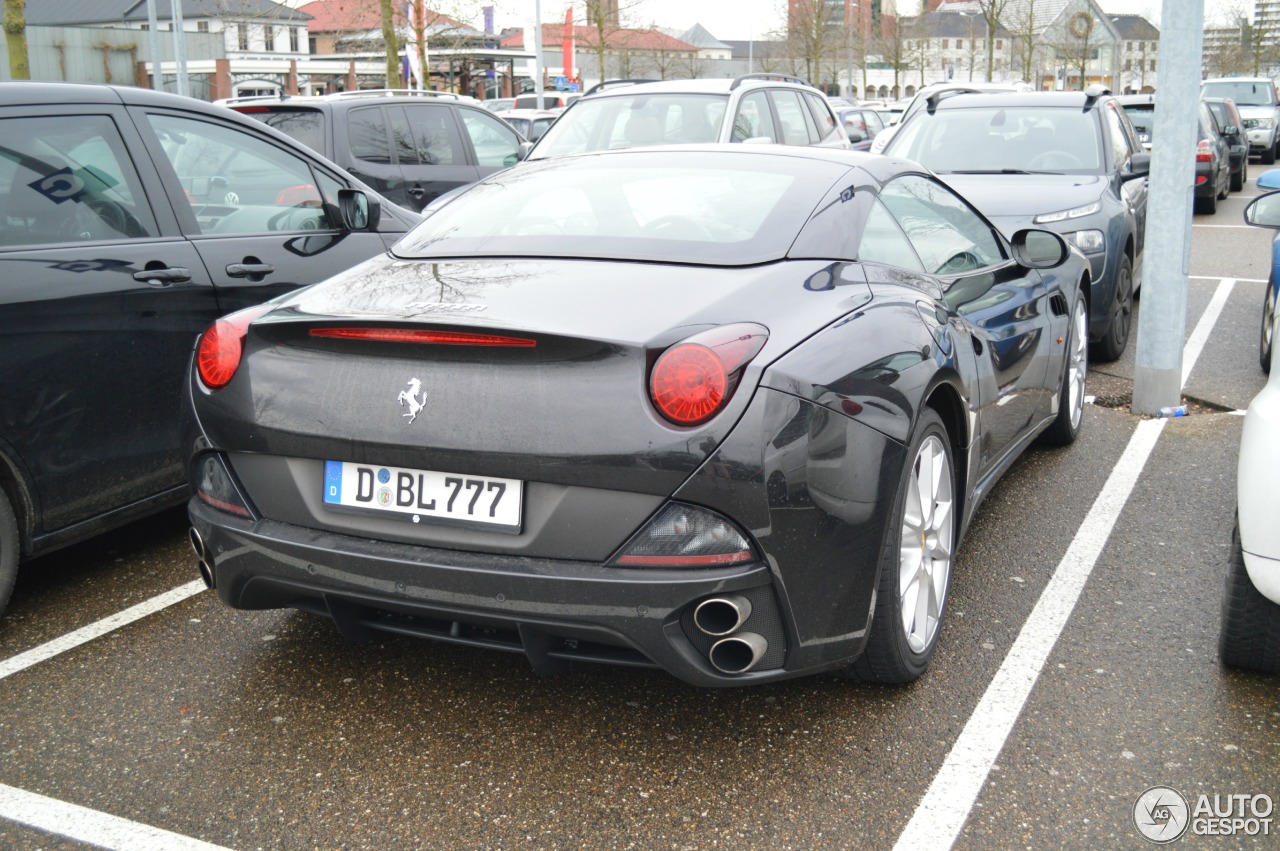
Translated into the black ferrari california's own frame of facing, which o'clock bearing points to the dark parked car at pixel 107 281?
The dark parked car is roughly at 9 o'clock from the black ferrari california.

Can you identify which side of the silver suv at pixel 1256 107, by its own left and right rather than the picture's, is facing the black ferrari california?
front

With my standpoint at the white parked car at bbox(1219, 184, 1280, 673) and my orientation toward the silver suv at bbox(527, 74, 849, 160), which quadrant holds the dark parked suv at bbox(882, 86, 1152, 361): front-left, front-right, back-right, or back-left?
front-right

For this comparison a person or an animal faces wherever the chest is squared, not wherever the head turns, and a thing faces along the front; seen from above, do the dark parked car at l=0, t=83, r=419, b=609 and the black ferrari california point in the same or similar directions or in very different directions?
same or similar directions

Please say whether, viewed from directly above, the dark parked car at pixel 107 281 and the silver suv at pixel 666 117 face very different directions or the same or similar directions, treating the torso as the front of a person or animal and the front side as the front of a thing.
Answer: very different directions

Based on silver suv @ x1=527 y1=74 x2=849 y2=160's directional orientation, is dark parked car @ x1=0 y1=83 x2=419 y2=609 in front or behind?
in front

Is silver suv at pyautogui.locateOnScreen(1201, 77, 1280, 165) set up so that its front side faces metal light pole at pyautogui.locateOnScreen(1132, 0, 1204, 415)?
yes

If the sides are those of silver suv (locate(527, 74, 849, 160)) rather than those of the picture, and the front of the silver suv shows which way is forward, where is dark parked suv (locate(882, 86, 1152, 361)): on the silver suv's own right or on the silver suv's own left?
on the silver suv's own left

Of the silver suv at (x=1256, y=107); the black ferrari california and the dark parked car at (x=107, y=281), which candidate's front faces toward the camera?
the silver suv

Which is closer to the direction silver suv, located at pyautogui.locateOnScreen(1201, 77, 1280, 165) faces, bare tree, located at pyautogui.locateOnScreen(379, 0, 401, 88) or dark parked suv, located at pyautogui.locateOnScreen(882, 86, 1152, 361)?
the dark parked suv

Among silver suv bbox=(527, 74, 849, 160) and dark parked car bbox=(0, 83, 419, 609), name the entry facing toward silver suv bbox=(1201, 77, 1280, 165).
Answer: the dark parked car

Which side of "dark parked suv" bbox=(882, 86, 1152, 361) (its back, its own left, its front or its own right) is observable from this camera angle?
front

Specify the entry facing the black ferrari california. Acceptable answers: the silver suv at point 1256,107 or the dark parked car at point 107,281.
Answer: the silver suv

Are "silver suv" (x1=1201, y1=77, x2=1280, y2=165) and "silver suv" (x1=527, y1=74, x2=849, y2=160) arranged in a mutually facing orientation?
no

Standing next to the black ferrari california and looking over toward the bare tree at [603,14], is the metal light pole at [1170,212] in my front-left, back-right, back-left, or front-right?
front-right

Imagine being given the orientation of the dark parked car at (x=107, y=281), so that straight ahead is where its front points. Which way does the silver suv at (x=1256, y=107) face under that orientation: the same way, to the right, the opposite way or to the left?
the opposite way

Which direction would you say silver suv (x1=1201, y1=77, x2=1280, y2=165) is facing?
toward the camera

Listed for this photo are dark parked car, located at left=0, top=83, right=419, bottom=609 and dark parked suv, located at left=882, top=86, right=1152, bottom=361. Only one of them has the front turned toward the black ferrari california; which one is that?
dark parked suv, located at left=882, top=86, right=1152, bottom=361

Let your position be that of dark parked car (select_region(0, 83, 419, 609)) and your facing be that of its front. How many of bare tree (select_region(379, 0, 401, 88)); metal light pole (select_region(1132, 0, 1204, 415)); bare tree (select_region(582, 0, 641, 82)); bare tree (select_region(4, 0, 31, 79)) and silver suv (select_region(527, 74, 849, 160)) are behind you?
0

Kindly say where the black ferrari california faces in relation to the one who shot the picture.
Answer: facing away from the viewer and to the right of the viewer

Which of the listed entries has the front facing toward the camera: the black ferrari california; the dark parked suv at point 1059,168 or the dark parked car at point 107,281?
the dark parked suv at point 1059,168

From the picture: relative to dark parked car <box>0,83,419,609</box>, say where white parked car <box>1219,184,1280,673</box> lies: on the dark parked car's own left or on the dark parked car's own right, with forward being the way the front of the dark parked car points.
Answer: on the dark parked car's own right

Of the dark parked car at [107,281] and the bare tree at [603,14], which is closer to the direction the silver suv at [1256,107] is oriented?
the dark parked car
